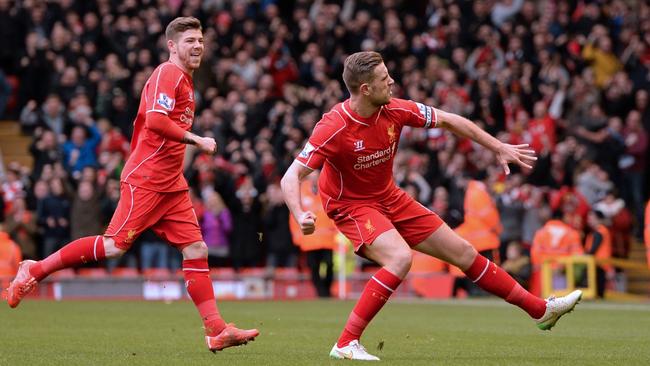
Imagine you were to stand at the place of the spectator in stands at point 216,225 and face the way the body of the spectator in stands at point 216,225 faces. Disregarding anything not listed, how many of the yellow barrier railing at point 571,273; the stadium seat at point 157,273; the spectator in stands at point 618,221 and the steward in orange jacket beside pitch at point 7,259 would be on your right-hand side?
2

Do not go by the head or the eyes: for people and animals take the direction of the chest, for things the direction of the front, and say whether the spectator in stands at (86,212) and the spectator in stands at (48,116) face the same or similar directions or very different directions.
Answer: same or similar directions

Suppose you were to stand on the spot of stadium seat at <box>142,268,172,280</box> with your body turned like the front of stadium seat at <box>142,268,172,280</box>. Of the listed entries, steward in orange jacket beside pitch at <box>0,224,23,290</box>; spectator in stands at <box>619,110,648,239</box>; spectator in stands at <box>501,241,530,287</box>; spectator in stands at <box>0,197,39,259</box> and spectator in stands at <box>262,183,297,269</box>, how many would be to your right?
2

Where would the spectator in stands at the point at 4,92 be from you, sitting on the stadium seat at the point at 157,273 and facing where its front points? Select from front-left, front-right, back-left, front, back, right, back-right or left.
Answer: back-right

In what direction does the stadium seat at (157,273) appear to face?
toward the camera

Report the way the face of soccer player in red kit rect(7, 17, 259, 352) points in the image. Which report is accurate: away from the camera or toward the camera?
toward the camera

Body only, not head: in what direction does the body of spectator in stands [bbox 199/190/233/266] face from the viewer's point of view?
toward the camera

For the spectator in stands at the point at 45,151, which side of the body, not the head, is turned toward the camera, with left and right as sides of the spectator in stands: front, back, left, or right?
front

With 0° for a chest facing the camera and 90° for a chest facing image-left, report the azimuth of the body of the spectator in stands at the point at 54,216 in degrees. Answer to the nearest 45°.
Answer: approximately 0°

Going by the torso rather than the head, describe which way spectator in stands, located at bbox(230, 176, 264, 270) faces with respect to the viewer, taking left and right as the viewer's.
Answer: facing the viewer

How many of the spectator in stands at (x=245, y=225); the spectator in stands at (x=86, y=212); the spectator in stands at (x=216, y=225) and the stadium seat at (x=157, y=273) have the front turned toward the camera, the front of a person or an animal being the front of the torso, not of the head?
4

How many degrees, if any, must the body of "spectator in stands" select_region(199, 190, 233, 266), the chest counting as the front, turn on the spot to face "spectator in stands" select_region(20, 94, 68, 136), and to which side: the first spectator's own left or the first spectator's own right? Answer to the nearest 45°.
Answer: approximately 135° to the first spectator's own right

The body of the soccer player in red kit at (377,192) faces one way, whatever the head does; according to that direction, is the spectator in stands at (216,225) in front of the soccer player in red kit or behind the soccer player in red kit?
behind

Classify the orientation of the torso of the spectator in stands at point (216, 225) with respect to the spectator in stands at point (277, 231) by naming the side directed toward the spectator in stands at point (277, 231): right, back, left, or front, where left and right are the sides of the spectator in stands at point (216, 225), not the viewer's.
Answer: left

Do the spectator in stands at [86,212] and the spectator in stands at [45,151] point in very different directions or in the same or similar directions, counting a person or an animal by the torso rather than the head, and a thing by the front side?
same or similar directions
